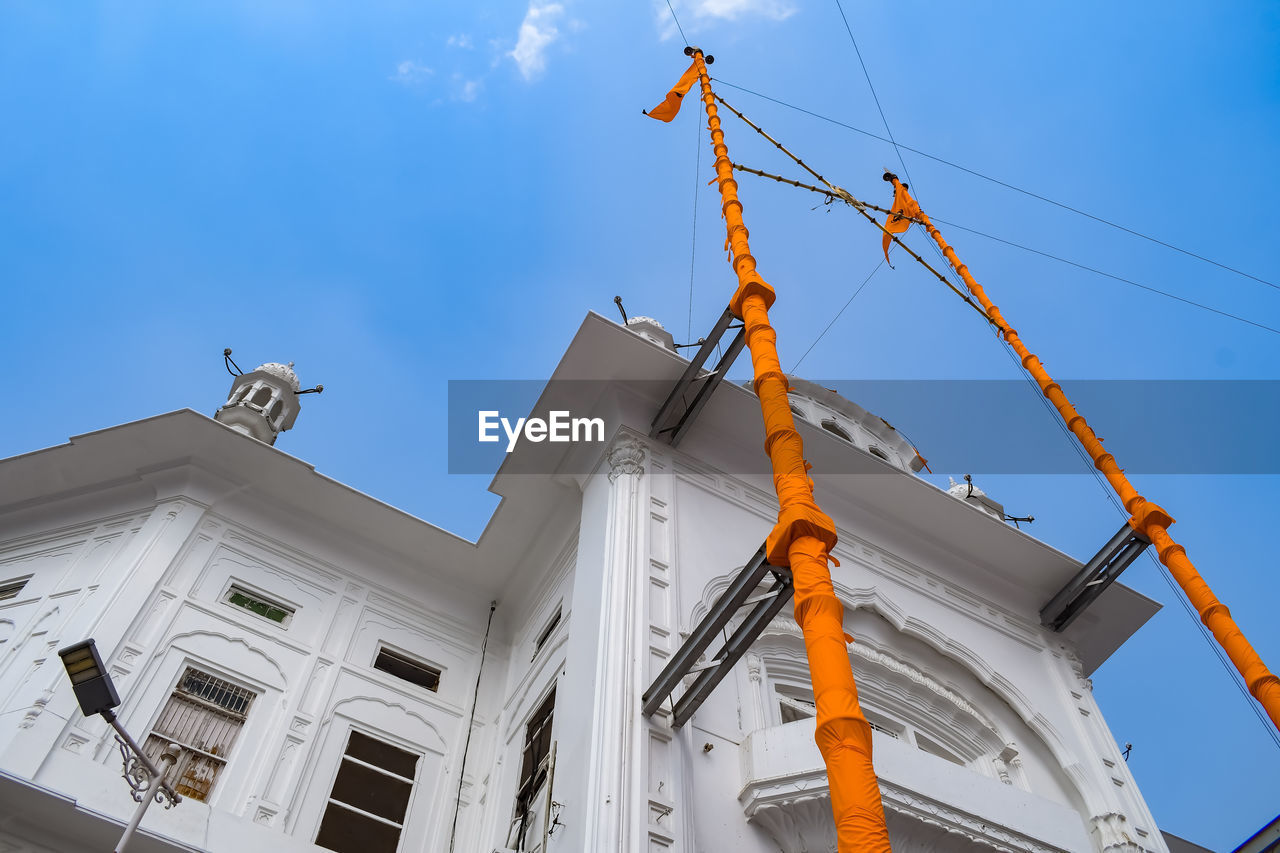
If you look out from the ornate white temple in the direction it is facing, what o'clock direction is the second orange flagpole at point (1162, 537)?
The second orange flagpole is roughly at 11 o'clock from the ornate white temple.

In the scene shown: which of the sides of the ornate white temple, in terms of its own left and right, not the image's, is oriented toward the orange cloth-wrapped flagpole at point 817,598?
front

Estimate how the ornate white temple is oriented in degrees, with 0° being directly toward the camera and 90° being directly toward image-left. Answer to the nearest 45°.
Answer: approximately 315°
